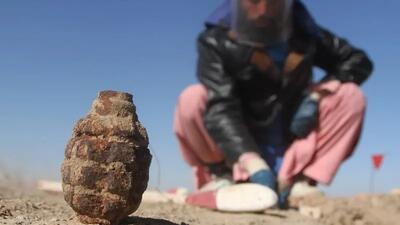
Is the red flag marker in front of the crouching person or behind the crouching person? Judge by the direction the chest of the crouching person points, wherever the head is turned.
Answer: behind

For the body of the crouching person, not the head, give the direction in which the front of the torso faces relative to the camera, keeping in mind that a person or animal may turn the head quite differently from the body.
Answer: toward the camera

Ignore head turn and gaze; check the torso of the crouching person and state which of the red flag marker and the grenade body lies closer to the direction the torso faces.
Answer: the grenade body

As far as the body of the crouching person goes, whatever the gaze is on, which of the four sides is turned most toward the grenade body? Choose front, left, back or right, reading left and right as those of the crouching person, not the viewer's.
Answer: front
